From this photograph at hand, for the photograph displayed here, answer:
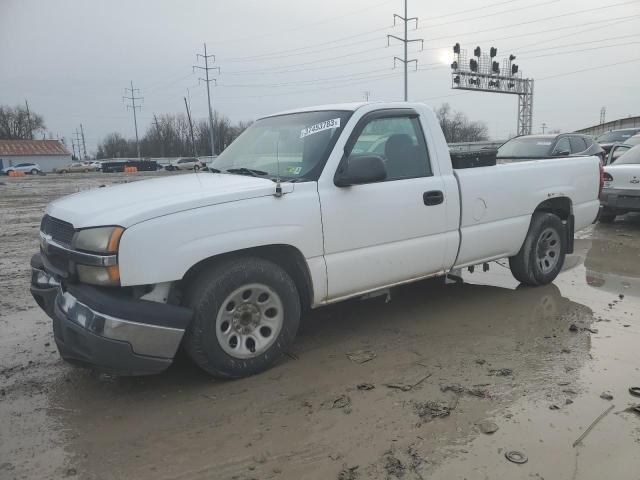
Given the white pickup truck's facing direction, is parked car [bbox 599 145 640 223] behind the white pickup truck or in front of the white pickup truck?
behind

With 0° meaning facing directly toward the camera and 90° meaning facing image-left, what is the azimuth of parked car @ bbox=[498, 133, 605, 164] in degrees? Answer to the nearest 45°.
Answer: approximately 45°

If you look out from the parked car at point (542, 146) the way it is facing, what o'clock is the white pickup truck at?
The white pickup truck is roughly at 11 o'clock from the parked car.

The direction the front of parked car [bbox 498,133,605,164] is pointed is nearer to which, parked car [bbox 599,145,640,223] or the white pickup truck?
the white pickup truck

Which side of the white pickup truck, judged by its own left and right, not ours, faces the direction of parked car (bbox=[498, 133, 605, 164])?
back

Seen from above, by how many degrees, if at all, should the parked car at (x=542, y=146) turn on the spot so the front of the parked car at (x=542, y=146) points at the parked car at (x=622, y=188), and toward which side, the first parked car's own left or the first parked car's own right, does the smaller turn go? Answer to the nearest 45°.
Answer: approximately 90° to the first parked car's own left
